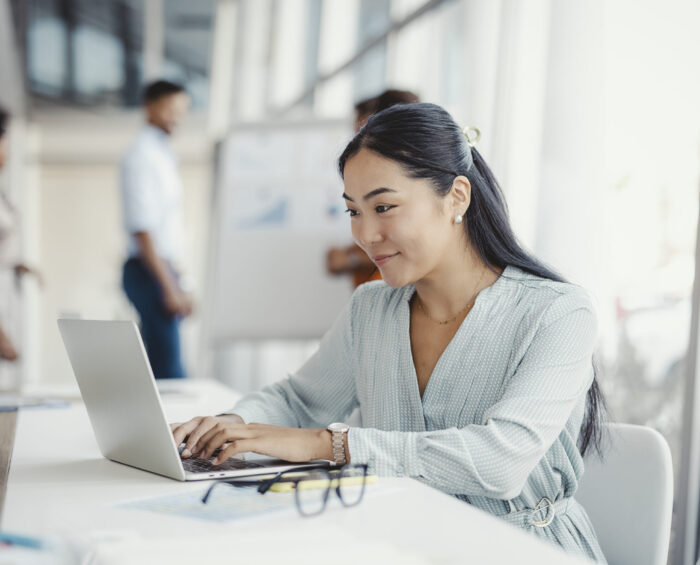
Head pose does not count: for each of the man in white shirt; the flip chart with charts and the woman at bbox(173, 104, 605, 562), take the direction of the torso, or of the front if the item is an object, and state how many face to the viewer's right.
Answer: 1

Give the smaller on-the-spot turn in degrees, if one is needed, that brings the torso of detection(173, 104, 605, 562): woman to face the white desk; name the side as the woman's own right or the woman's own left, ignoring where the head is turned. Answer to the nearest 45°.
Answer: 0° — they already face it

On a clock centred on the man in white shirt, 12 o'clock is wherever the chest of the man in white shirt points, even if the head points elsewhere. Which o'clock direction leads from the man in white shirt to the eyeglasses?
The eyeglasses is roughly at 3 o'clock from the man in white shirt.

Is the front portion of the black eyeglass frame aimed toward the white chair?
no

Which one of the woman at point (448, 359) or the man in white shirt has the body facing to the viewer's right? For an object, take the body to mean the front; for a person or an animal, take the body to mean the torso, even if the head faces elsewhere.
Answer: the man in white shirt

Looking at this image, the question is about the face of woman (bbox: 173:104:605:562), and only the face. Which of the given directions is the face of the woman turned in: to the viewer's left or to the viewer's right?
to the viewer's left

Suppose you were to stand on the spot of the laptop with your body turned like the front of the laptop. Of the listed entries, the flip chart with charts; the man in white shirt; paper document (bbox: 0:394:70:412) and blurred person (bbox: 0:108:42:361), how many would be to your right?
0

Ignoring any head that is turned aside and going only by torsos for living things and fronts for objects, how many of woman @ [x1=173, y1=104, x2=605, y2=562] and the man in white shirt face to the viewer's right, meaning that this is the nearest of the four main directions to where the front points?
1

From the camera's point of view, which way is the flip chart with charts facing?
toward the camera

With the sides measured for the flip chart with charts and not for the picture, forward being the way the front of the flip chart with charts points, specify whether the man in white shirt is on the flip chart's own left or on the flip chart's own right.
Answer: on the flip chart's own right

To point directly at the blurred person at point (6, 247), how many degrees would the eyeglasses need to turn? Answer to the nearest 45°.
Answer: approximately 180°

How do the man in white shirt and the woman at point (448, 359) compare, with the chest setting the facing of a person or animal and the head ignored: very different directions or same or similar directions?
very different directions

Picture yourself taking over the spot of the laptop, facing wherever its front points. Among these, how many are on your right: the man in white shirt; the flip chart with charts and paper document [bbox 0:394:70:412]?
0

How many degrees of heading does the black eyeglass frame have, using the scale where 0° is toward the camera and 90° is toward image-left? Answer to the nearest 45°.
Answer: approximately 315°

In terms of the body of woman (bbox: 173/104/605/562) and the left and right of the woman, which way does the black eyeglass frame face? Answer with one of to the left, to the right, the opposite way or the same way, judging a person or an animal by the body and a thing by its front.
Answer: to the left

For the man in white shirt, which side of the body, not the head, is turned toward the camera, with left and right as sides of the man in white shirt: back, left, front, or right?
right

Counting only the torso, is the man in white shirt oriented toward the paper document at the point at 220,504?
no
